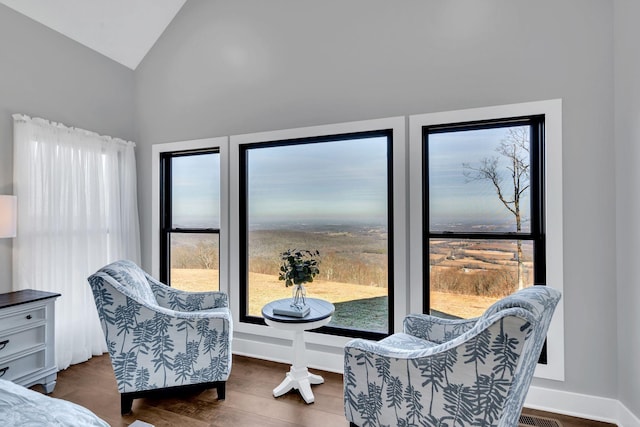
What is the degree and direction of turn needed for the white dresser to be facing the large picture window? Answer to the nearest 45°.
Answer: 0° — it already faces it

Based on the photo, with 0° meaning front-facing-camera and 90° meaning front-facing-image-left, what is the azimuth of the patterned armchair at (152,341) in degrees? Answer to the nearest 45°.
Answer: approximately 270°

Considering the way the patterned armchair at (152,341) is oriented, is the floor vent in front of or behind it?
in front

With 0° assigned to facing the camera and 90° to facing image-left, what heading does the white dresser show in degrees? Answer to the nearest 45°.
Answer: approximately 315°

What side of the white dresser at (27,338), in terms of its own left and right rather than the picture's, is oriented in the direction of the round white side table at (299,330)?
front

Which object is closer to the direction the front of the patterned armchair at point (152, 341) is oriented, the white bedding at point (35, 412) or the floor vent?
the floor vent
